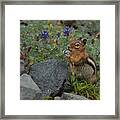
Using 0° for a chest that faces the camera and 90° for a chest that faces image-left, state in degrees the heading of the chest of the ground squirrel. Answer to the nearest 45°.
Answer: approximately 90°
